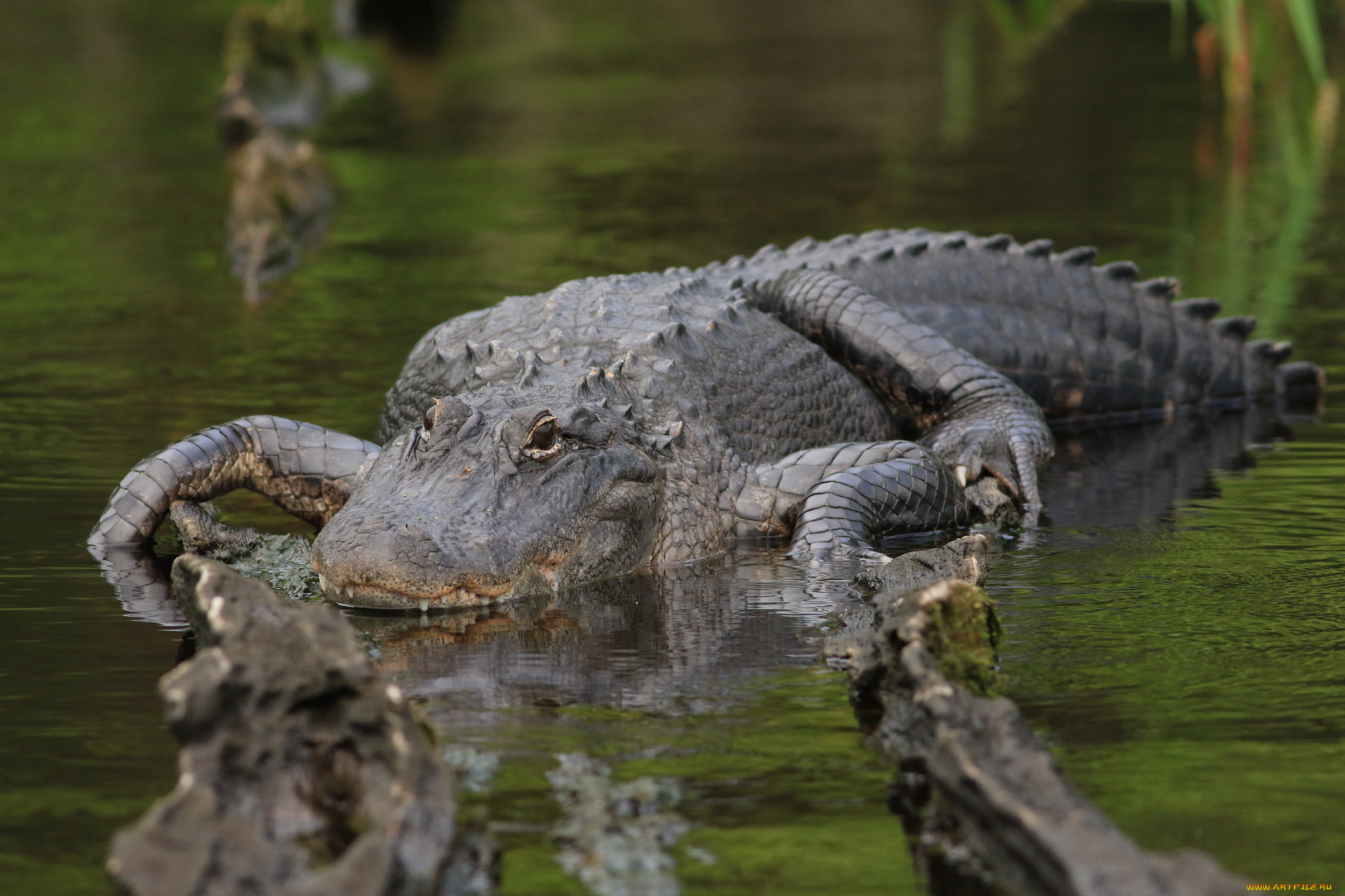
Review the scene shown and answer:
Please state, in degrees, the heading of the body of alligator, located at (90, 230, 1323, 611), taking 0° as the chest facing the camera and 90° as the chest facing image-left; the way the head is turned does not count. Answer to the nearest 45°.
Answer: approximately 45°

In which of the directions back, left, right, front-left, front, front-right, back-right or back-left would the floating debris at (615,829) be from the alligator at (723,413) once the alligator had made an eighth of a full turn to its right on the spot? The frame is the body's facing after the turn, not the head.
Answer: left

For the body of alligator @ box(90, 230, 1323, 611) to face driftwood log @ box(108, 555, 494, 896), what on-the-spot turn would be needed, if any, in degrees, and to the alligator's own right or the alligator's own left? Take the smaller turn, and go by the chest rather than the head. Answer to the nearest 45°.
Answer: approximately 45° to the alligator's own left
